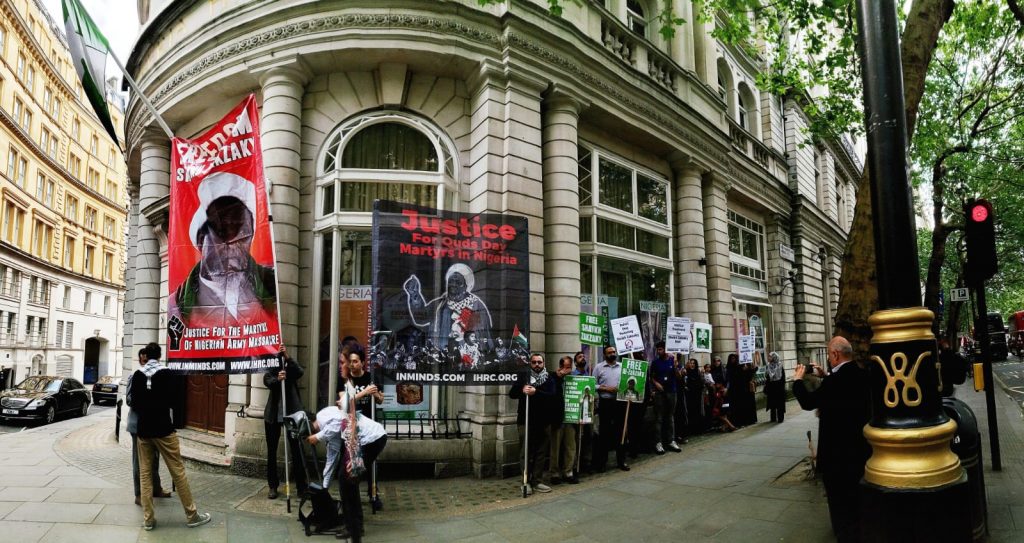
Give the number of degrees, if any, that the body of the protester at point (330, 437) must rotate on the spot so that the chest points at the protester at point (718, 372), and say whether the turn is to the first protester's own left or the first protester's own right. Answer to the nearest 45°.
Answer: approximately 135° to the first protester's own right

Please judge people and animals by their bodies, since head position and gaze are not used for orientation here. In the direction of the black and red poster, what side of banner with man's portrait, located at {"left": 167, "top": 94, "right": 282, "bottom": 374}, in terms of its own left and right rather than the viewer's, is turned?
left

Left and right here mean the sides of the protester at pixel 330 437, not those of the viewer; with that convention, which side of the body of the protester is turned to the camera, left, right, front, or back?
left

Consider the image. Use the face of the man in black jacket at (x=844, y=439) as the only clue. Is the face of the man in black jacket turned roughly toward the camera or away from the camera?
away from the camera

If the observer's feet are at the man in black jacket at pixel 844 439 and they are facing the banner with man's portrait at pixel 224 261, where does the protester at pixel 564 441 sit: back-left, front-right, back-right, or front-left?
front-right

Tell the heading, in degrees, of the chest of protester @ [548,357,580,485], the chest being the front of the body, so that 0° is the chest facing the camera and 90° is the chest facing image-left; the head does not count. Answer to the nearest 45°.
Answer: approximately 0°

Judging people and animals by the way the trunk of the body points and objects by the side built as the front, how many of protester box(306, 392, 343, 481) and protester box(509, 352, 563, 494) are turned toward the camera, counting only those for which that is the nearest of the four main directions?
1

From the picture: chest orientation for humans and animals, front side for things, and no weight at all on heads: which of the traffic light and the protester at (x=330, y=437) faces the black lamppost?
the traffic light

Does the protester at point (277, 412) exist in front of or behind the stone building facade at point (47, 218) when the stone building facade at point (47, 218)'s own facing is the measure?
in front

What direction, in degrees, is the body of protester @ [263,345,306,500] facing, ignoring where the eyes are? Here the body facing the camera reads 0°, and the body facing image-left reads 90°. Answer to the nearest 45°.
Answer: approximately 0°

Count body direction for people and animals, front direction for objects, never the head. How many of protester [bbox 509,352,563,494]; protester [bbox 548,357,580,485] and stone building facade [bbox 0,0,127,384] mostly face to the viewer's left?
0

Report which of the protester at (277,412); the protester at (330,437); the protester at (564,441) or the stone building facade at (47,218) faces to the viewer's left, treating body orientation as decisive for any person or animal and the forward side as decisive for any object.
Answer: the protester at (330,437)

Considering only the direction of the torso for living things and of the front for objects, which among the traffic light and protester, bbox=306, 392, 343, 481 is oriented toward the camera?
the traffic light

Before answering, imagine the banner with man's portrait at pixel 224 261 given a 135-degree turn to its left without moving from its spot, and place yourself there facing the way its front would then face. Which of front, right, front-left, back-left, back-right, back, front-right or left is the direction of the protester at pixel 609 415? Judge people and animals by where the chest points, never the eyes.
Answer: front-right

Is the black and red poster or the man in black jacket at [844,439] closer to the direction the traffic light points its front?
the man in black jacket

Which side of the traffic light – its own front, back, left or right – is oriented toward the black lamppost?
front

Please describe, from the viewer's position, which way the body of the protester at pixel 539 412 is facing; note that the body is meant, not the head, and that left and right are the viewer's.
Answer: facing the viewer
